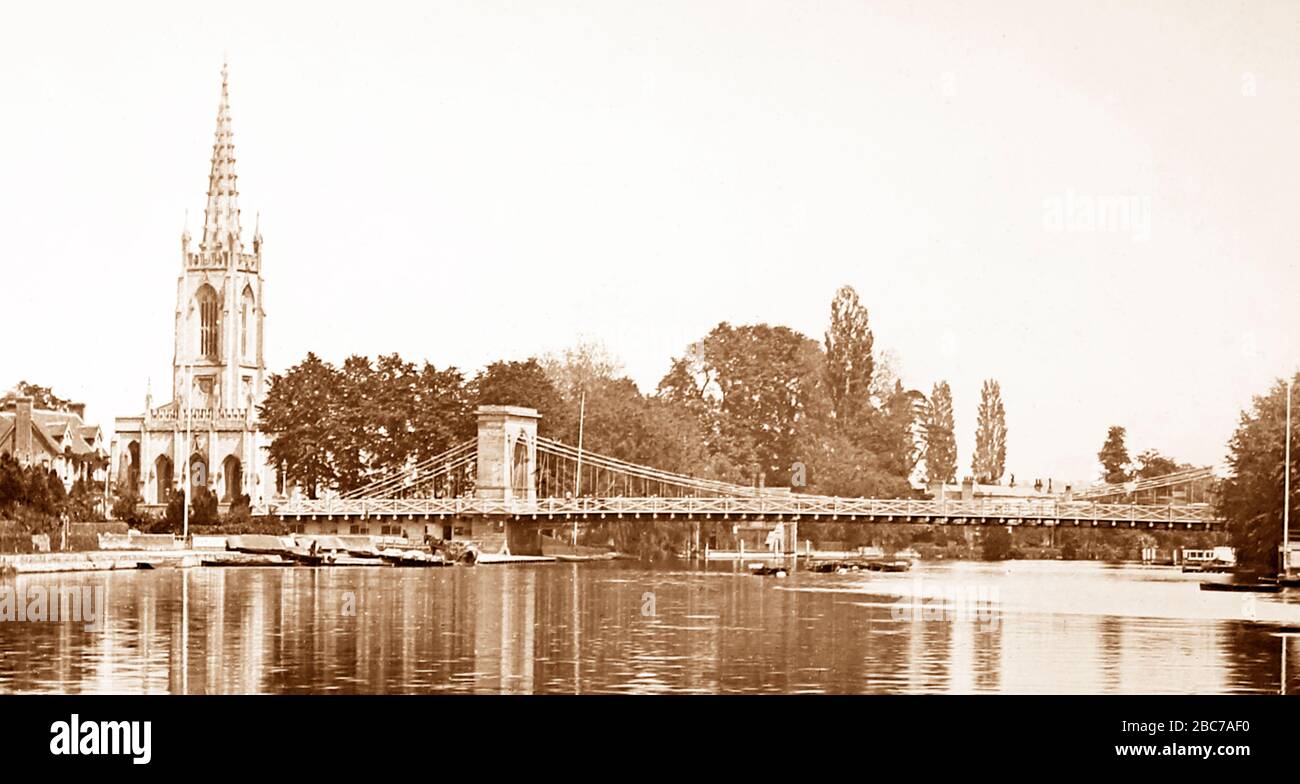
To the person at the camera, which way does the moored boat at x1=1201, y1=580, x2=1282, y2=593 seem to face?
facing to the left of the viewer

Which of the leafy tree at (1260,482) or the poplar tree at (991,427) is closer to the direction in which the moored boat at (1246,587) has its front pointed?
the poplar tree

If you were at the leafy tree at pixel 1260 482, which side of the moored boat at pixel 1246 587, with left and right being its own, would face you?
right
